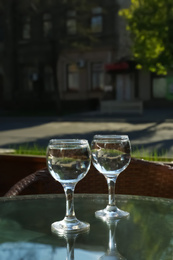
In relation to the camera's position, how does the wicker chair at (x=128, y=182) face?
facing the viewer and to the left of the viewer

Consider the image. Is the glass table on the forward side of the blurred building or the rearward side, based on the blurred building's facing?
on the forward side

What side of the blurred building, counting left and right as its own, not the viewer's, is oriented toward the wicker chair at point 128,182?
front

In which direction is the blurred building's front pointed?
toward the camera

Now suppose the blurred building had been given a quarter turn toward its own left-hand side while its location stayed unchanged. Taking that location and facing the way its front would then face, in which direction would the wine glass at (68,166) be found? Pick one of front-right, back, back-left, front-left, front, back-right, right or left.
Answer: right

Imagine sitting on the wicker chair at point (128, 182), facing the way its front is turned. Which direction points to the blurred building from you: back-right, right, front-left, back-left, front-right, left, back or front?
back-right

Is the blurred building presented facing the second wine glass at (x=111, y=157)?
yes

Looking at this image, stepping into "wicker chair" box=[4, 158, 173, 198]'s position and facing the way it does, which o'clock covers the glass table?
The glass table is roughly at 11 o'clock from the wicker chair.

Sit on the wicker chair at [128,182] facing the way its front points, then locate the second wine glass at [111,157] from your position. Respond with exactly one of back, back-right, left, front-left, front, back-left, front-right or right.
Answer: front-left

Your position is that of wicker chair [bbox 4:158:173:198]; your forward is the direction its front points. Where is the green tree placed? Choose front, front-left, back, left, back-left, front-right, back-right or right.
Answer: back-right

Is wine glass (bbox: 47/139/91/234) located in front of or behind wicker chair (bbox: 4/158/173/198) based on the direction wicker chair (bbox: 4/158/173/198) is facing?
in front

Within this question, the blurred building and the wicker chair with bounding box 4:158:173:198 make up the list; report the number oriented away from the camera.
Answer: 0
